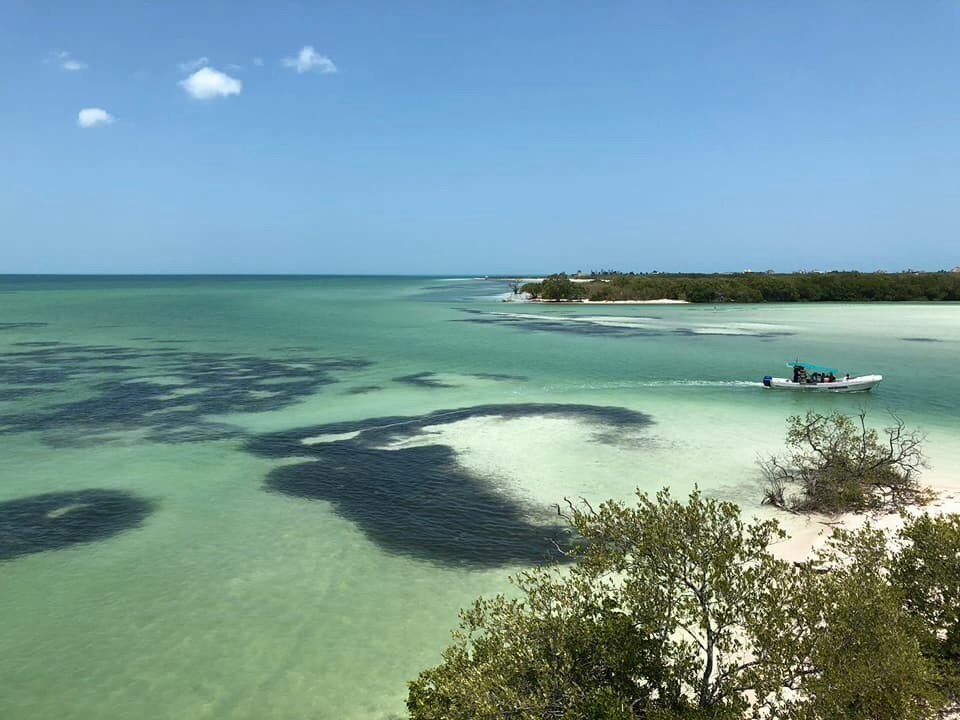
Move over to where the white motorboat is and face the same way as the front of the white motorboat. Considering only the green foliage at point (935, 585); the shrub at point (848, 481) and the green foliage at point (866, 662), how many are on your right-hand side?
3

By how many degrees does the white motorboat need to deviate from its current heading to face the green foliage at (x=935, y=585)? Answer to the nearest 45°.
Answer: approximately 90° to its right

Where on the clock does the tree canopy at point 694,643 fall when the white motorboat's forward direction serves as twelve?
The tree canopy is roughly at 3 o'clock from the white motorboat.

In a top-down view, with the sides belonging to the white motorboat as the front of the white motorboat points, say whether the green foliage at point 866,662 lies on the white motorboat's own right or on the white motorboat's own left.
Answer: on the white motorboat's own right

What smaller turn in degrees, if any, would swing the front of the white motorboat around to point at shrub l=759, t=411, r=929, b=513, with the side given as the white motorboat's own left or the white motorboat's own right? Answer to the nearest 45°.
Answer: approximately 90° to the white motorboat's own right

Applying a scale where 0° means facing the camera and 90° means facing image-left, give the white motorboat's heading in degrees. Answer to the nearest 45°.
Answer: approximately 270°
